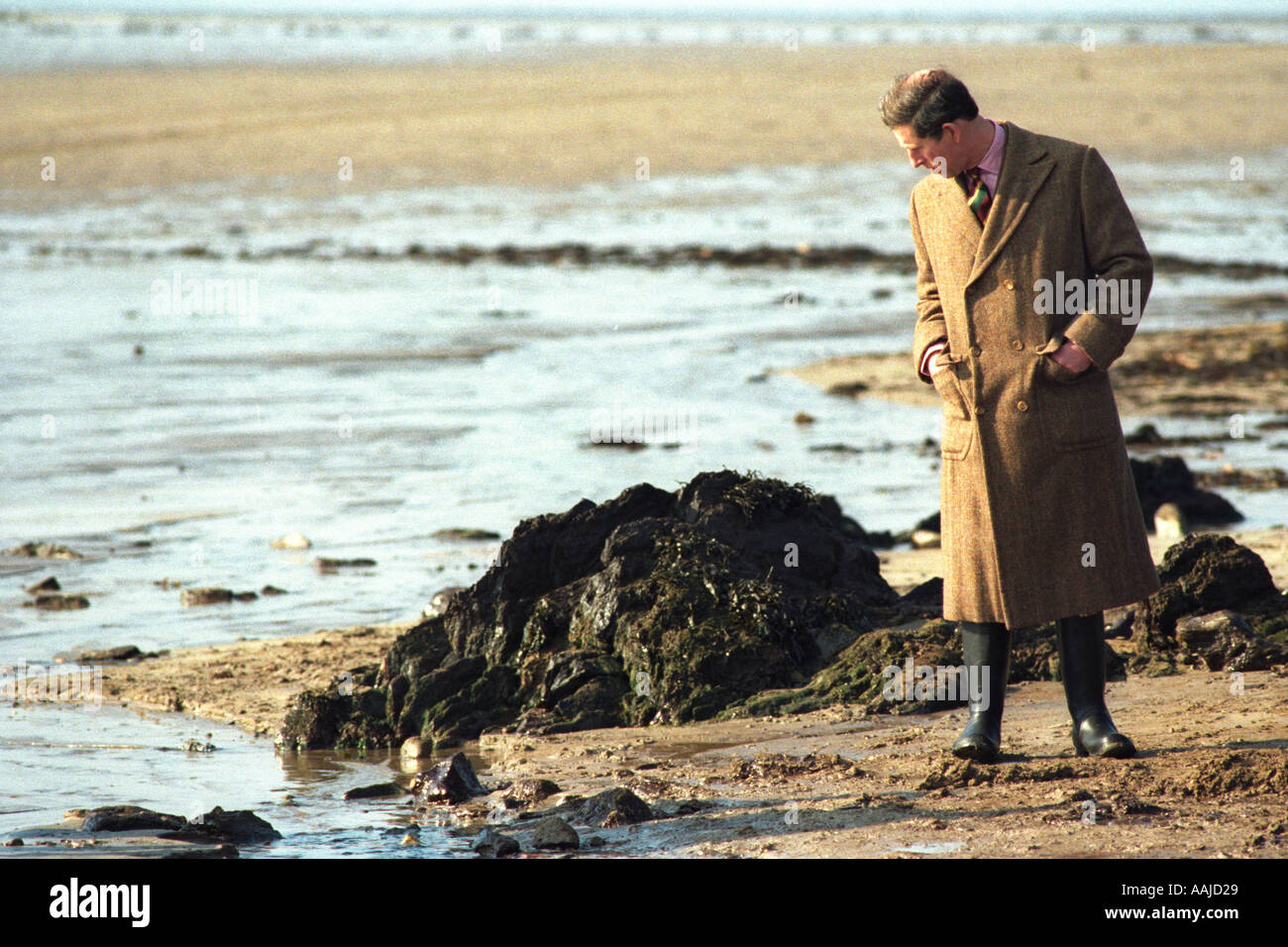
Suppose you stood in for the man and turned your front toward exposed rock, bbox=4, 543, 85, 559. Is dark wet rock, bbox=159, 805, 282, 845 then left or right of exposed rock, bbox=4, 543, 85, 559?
left

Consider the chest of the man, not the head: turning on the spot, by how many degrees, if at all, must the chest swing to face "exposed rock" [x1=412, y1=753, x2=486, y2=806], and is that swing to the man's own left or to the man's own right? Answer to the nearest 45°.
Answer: approximately 45° to the man's own right

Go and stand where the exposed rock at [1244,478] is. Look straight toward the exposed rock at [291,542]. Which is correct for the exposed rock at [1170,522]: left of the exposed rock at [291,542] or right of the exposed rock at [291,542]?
left

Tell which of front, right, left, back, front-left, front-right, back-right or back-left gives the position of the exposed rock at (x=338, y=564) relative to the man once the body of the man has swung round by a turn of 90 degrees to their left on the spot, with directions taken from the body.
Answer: back

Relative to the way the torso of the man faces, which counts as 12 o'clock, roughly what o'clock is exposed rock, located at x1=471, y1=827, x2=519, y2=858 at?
The exposed rock is roughly at 1 o'clock from the man.

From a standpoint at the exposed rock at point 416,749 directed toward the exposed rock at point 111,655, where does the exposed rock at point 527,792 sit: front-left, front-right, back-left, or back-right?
back-left

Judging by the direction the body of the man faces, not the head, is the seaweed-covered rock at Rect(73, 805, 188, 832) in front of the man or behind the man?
in front

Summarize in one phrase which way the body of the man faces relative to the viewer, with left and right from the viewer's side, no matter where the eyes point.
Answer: facing the viewer and to the left of the viewer

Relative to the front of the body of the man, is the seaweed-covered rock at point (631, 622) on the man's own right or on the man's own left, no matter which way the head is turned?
on the man's own right

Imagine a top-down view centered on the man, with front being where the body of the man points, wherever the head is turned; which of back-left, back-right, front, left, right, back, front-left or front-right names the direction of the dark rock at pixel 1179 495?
back-right

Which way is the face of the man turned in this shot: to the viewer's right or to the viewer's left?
to the viewer's left

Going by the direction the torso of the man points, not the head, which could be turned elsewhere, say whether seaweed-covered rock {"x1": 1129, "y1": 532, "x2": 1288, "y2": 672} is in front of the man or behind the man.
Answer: behind

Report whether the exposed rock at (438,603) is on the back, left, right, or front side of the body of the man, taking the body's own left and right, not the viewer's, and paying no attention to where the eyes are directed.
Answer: right

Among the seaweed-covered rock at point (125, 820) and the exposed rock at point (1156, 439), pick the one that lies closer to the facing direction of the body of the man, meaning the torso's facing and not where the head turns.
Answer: the seaweed-covered rock

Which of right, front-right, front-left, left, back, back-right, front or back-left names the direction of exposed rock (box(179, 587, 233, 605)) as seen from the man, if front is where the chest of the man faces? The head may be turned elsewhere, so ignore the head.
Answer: right

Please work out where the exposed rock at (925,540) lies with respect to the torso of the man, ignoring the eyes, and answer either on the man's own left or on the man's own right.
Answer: on the man's own right
